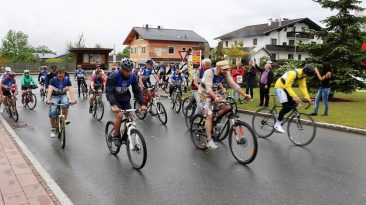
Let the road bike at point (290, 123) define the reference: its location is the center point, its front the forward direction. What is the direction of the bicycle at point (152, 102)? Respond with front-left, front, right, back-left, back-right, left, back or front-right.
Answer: back

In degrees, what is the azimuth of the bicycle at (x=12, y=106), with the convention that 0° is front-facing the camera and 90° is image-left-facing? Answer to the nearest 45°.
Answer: approximately 315°

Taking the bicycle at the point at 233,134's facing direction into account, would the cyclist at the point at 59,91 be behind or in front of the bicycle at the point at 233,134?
behind

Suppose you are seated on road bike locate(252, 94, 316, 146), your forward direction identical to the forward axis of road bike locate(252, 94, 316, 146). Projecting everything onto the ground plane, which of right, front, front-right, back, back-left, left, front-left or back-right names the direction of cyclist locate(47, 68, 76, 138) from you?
back-right

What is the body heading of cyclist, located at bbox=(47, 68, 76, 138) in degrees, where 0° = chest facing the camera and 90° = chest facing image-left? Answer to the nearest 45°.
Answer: approximately 0°

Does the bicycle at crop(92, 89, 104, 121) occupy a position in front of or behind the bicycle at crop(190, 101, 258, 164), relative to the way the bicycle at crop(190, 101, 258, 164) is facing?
behind
